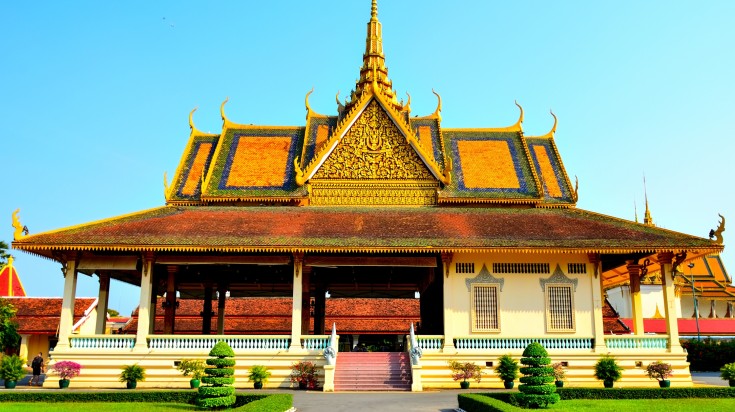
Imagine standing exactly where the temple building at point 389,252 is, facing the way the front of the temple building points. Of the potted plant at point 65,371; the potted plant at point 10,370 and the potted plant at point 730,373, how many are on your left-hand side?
1

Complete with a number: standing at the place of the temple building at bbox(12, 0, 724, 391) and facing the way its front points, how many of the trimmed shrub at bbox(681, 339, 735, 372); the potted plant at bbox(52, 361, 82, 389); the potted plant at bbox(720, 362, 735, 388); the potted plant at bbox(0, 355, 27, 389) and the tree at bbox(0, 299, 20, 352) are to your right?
3

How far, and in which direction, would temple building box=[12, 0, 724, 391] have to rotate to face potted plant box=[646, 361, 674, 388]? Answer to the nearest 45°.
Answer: approximately 90° to its left

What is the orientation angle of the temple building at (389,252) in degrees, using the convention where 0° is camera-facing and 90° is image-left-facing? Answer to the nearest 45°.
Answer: approximately 0°

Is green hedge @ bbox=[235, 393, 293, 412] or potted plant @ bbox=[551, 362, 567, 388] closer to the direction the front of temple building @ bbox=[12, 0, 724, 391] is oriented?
the green hedge

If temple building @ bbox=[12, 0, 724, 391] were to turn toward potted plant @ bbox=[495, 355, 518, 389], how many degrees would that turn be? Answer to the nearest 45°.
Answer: approximately 90° to its left

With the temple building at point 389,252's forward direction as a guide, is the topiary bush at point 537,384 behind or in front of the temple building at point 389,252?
in front

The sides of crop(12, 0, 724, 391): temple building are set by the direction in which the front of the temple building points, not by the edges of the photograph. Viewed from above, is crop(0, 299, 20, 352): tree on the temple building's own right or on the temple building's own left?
on the temple building's own right

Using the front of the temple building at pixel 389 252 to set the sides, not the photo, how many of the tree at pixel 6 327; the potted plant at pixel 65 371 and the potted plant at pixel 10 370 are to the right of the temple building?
3
